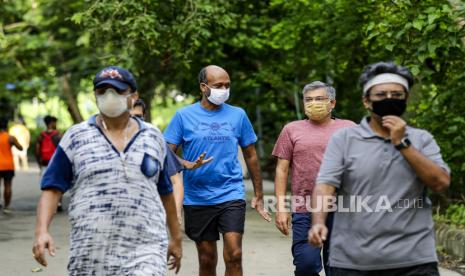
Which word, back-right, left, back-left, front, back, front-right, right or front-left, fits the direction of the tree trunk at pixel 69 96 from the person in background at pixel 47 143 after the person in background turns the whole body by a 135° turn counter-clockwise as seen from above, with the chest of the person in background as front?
back-right

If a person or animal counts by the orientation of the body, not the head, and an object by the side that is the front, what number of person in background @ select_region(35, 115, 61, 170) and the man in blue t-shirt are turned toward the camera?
1

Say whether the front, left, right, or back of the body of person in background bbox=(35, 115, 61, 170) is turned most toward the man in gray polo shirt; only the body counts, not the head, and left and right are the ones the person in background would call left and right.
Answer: back

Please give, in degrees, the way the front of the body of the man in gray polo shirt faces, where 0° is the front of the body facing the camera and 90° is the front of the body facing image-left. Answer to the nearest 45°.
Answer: approximately 0°

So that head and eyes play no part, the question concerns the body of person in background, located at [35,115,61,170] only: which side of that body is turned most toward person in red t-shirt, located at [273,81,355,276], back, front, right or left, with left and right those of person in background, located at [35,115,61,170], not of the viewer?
back
